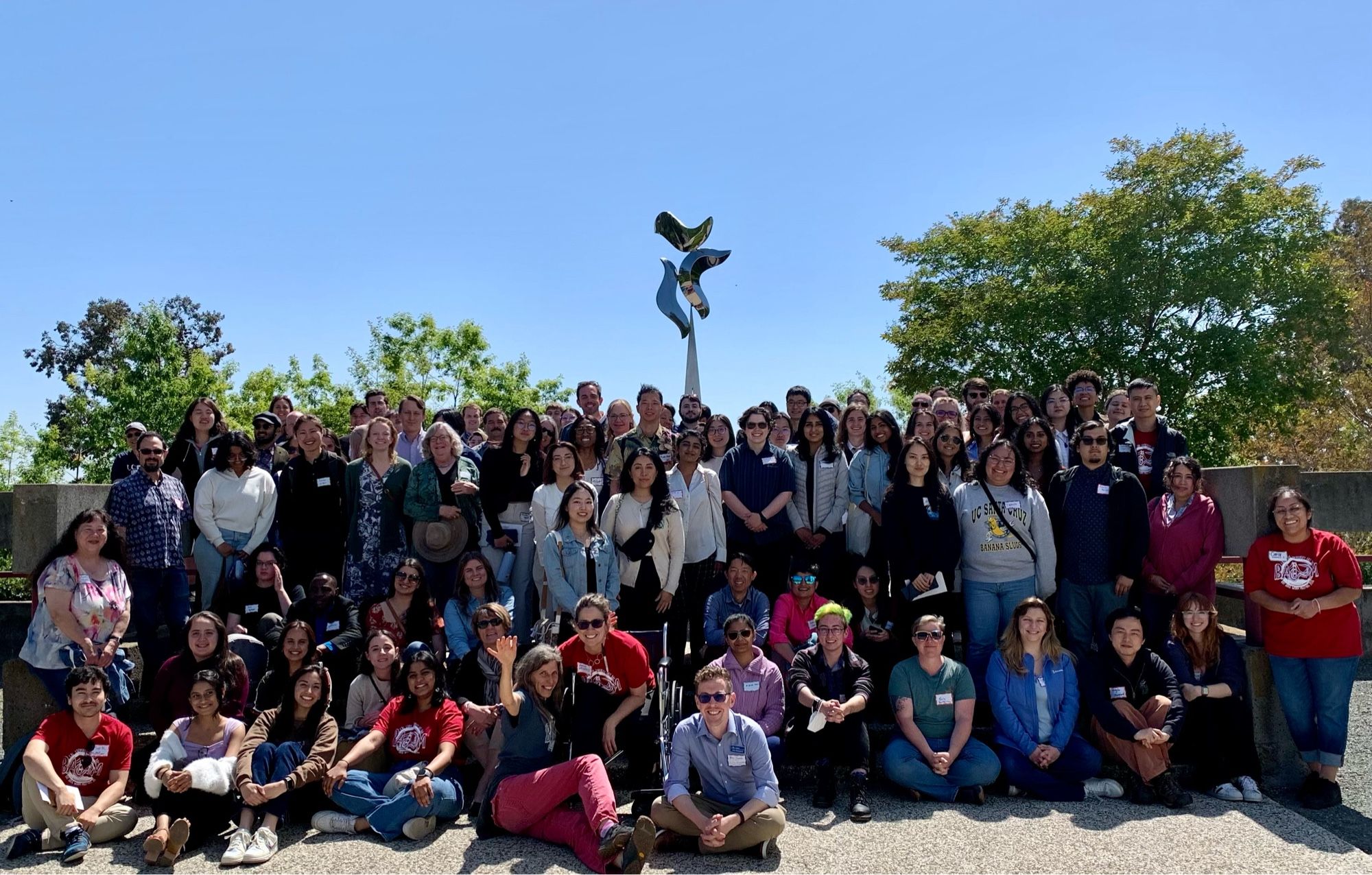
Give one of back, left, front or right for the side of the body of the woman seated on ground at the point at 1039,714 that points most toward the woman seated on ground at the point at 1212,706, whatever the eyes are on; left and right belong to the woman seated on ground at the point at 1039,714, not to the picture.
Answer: left

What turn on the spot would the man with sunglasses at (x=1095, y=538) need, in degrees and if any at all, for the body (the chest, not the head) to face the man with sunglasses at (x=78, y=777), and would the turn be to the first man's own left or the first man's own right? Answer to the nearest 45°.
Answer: approximately 45° to the first man's own right

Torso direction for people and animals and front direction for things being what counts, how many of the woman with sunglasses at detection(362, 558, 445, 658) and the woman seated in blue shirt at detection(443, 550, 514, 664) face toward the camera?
2

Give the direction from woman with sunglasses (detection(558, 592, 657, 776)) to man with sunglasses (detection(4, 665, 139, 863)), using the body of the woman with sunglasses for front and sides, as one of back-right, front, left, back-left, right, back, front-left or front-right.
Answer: right

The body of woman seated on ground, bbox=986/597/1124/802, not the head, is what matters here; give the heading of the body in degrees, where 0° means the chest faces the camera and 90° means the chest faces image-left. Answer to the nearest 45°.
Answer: approximately 0°

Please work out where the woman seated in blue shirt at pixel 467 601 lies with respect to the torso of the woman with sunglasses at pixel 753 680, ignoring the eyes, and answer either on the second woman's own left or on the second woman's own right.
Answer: on the second woman's own right

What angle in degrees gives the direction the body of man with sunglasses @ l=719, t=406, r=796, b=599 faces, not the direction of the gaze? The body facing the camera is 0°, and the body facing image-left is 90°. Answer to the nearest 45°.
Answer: approximately 0°

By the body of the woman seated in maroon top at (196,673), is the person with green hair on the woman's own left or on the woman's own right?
on the woman's own left

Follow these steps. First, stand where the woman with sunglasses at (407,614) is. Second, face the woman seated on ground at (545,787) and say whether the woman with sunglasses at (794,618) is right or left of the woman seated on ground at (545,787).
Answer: left
